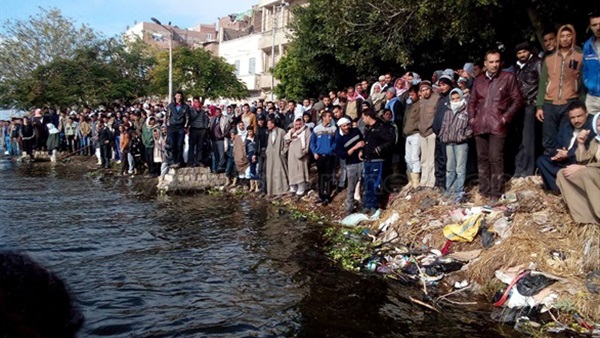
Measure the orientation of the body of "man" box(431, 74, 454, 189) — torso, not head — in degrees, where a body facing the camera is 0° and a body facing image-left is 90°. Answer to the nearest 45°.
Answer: approximately 45°

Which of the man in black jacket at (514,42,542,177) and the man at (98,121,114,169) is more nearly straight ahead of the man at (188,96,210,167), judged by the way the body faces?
the man in black jacket

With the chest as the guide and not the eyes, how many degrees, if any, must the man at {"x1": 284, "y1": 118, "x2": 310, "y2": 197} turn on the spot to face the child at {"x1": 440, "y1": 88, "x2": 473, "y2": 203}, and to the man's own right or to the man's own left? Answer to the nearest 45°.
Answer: approximately 45° to the man's own left

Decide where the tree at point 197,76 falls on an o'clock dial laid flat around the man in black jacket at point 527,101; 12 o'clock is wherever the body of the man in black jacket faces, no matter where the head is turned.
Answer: The tree is roughly at 3 o'clock from the man in black jacket.

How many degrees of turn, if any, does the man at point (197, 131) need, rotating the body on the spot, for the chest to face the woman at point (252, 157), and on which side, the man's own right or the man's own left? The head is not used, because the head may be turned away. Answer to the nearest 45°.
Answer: approximately 45° to the man's own left

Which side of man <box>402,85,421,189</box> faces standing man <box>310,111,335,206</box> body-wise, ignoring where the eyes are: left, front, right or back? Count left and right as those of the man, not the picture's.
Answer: right

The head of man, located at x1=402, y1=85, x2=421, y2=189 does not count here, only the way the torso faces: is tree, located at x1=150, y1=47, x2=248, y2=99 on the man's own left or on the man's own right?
on the man's own right

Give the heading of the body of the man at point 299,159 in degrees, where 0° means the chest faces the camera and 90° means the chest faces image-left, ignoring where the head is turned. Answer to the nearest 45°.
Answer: approximately 0°

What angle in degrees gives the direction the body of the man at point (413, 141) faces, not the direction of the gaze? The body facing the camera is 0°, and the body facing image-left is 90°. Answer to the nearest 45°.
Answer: approximately 45°
